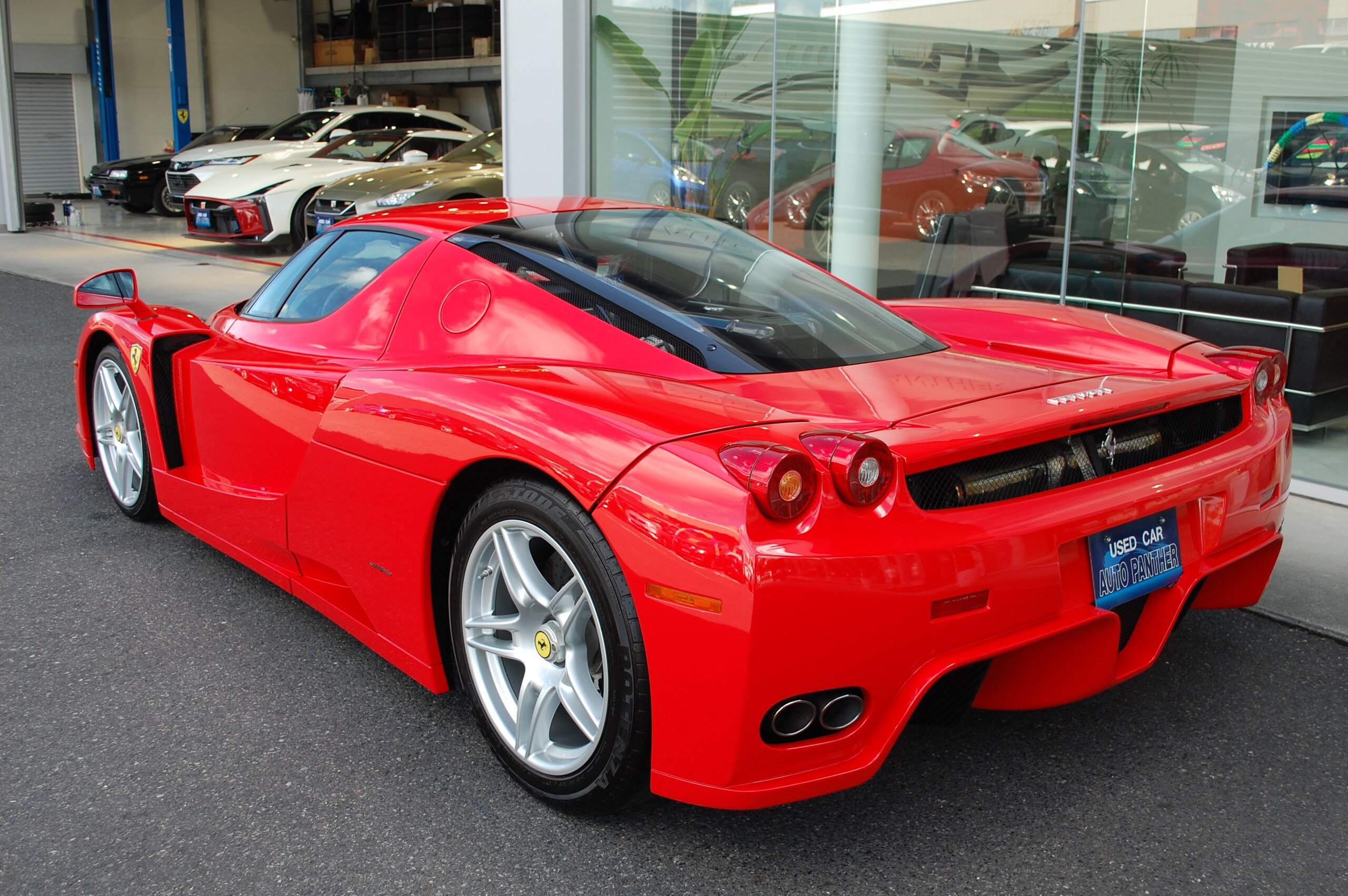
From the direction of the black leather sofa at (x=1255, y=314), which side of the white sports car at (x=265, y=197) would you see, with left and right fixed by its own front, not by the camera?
left

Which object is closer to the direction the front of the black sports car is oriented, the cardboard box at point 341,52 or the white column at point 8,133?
the white column

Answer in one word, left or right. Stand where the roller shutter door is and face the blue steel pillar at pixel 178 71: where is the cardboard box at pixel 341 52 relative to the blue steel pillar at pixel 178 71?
left

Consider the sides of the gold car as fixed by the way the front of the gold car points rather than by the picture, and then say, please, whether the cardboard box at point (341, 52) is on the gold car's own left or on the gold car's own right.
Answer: on the gold car's own right

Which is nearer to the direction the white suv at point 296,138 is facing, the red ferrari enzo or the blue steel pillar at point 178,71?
the red ferrari enzo

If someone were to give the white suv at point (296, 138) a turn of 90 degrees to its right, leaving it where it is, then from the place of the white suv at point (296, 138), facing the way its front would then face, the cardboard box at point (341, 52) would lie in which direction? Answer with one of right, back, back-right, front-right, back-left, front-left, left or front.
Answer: front-right

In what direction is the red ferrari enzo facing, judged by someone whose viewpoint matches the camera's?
facing away from the viewer and to the left of the viewer

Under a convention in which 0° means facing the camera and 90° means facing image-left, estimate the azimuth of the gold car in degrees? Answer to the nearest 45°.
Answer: approximately 45°

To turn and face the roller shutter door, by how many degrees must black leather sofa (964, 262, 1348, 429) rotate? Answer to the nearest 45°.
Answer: approximately 90° to its left

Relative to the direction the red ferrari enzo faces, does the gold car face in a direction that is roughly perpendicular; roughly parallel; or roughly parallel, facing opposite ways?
roughly perpendicular
